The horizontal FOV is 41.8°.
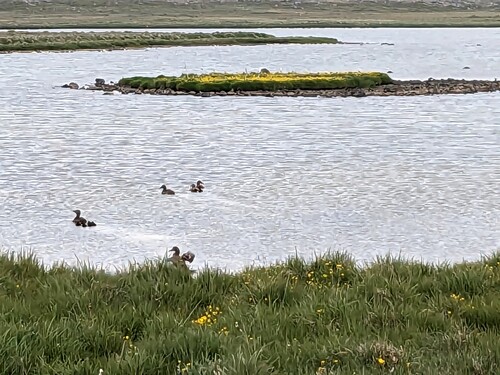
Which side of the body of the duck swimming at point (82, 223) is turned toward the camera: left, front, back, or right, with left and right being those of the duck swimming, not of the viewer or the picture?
left
